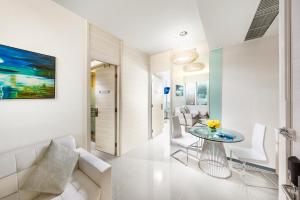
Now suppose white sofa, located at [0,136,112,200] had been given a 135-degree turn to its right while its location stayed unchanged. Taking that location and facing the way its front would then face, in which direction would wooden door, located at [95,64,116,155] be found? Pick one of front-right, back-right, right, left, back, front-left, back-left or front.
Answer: back-right

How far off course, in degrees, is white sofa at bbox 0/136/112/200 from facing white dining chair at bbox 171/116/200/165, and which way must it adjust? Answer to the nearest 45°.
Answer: approximately 45° to its left

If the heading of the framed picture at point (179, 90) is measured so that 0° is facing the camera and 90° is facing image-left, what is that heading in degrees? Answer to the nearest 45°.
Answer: approximately 0°

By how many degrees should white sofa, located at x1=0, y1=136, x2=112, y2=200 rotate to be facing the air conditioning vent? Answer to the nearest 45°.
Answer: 0° — it already faces it

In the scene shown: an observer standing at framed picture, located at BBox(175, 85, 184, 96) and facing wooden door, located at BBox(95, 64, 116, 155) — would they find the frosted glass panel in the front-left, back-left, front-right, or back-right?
front-left

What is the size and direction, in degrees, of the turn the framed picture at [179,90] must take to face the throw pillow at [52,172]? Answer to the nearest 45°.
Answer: approximately 45° to its right

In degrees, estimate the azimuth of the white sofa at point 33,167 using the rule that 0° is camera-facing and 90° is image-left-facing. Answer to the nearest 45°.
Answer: approximately 315°

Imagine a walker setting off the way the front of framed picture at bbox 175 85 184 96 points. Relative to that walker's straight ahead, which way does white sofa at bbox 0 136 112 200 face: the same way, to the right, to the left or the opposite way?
to the left

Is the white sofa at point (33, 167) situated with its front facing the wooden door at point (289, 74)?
yes

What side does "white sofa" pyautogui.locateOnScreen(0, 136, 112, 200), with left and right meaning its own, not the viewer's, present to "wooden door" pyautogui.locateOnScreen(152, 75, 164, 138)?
left
